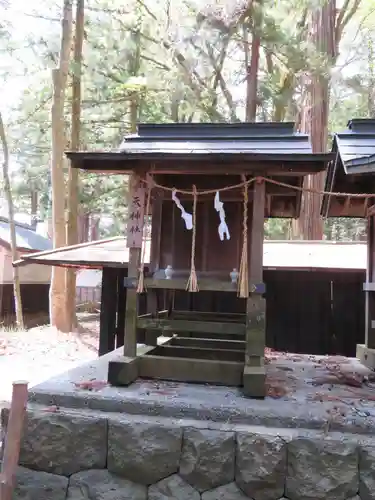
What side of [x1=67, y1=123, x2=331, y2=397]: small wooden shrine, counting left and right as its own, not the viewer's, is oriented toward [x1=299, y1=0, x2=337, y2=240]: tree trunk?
back

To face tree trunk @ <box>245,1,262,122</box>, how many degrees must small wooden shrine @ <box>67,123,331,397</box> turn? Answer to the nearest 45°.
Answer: approximately 180°

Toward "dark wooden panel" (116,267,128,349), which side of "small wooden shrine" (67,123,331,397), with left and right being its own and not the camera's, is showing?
back

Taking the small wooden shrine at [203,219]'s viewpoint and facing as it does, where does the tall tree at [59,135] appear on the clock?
The tall tree is roughly at 5 o'clock from the small wooden shrine.

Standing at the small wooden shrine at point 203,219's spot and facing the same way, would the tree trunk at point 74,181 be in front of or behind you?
behind

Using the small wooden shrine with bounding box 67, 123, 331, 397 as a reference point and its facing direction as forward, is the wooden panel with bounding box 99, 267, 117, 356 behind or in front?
behind

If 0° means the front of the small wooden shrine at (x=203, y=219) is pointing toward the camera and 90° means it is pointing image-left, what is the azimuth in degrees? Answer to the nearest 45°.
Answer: approximately 0°

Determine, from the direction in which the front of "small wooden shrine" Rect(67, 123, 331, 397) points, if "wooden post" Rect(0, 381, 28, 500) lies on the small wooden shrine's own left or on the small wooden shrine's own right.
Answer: on the small wooden shrine's own right

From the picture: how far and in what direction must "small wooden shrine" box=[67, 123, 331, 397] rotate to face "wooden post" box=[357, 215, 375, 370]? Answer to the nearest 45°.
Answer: approximately 135° to its left
